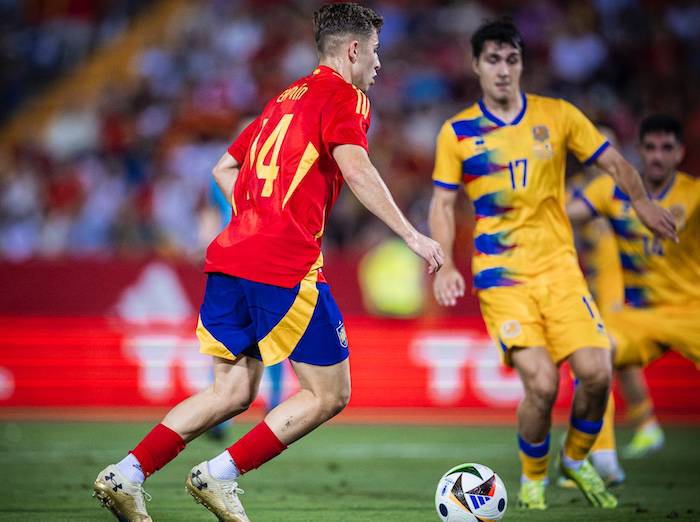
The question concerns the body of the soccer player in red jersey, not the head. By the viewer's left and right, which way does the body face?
facing away from the viewer and to the right of the viewer

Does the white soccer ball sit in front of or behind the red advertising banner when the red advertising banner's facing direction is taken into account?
in front

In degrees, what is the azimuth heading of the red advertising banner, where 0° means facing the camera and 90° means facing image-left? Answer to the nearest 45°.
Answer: approximately 0°

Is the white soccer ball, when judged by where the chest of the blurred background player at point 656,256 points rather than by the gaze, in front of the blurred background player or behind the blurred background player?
in front

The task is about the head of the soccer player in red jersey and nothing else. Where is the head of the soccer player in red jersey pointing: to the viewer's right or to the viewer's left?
to the viewer's right

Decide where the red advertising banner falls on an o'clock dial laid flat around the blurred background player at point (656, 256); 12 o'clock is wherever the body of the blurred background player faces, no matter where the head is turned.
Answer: The red advertising banner is roughly at 4 o'clock from the blurred background player.

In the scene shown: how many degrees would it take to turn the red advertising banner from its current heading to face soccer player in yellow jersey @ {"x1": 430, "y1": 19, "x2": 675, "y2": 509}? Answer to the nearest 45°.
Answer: approximately 45° to its left

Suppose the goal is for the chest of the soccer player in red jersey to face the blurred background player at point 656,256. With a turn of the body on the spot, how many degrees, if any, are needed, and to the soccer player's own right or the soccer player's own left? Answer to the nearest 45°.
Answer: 0° — they already face them

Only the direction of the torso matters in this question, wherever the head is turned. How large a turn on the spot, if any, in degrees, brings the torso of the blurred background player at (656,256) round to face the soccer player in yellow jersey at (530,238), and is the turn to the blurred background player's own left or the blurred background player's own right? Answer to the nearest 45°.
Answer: approximately 45° to the blurred background player's own right

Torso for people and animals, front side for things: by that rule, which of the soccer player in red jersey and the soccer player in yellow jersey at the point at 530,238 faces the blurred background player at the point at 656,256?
the soccer player in red jersey

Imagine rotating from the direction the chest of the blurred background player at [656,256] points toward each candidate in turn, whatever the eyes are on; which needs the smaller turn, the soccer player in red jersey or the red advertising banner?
the soccer player in red jersey
